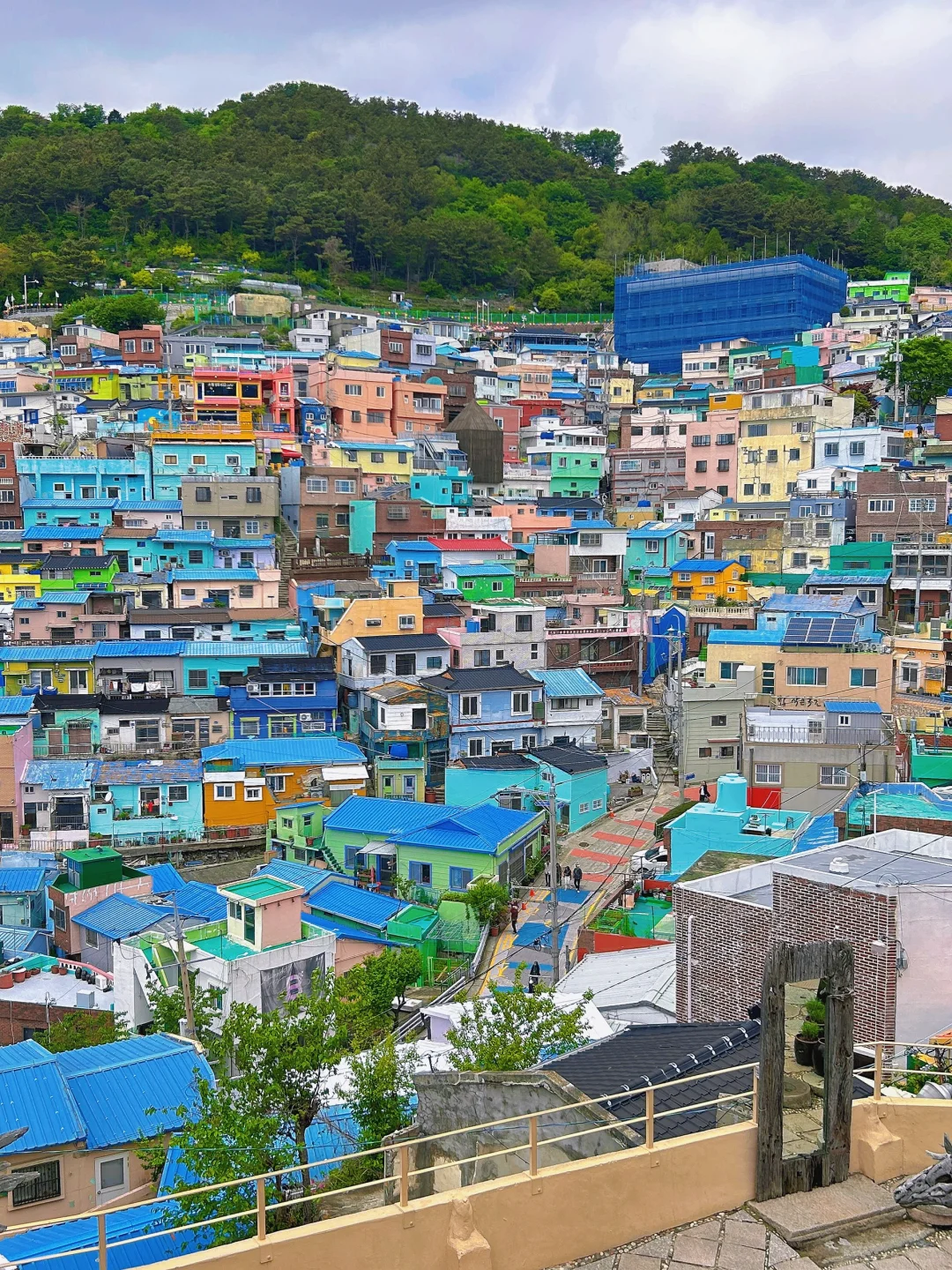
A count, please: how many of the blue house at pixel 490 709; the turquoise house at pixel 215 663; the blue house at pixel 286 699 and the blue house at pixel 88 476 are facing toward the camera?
4

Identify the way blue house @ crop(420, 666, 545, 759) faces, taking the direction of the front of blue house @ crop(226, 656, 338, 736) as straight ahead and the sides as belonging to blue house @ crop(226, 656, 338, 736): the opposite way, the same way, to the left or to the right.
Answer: the same way

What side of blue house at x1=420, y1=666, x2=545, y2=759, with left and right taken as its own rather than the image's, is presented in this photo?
front

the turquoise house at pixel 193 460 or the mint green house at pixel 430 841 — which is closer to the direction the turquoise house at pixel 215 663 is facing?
the mint green house

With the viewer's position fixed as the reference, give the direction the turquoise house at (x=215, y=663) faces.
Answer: facing the viewer

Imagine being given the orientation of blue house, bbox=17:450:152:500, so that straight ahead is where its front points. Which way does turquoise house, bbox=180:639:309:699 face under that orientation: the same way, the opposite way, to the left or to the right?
the same way

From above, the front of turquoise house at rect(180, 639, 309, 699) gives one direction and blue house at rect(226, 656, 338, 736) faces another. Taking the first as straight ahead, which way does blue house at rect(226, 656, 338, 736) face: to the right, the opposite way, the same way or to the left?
the same way

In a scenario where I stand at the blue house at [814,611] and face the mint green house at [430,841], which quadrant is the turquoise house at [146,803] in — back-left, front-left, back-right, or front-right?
front-right

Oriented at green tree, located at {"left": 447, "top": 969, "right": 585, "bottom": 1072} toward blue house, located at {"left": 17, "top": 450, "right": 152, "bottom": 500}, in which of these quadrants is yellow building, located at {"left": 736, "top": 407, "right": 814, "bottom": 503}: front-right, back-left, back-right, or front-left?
front-right

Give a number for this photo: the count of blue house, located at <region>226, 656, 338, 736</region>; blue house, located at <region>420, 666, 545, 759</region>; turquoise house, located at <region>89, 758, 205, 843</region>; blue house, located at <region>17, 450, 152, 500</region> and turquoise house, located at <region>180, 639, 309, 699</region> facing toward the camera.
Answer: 5

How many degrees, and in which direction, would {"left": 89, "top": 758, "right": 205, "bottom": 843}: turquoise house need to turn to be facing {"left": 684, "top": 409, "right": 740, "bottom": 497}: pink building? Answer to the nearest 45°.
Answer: approximately 135° to its left

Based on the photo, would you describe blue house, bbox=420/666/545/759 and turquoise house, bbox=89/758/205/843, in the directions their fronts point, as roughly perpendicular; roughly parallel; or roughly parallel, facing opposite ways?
roughly parallel

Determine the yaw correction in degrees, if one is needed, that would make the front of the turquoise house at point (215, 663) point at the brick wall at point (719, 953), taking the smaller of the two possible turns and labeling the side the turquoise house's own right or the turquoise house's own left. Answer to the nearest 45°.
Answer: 0° — it already faces it

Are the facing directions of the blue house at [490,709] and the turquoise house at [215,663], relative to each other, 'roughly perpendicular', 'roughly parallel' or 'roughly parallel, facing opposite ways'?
roughly parallel

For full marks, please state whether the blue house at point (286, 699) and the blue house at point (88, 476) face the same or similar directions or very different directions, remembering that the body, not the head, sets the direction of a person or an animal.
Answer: same or similar directions

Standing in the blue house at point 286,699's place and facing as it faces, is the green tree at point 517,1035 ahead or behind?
ahead

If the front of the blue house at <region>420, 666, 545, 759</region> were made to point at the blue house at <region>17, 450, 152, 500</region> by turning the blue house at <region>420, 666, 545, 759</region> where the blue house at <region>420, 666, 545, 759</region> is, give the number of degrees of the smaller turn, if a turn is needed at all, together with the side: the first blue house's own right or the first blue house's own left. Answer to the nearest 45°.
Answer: approximately 135° to the first blue house's own right

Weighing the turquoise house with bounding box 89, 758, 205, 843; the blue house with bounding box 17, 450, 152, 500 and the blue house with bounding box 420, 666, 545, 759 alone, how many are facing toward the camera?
3

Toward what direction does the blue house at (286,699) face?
toward the camera

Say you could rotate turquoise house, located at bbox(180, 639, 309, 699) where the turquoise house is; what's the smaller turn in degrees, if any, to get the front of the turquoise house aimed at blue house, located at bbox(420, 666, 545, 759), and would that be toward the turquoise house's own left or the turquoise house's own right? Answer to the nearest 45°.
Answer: approximately 45° to the turquoise house's own left
